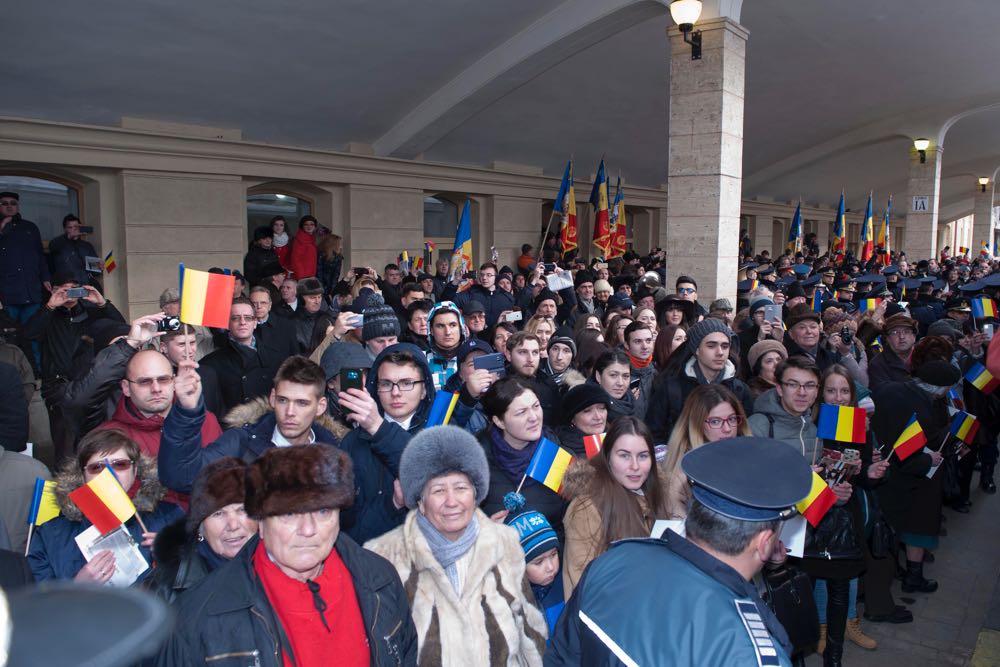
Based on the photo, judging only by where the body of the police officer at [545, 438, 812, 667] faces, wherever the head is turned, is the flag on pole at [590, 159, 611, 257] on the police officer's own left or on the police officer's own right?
on the police officer's own left

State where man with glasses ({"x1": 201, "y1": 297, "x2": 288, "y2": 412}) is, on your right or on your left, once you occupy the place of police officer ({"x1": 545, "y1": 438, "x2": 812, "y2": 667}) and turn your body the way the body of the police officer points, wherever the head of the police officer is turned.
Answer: on your left

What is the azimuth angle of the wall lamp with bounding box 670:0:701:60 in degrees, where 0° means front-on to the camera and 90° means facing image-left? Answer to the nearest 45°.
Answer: approximately 45°

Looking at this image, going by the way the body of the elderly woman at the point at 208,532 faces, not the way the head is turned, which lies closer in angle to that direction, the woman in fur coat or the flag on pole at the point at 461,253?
the woman in fur coat

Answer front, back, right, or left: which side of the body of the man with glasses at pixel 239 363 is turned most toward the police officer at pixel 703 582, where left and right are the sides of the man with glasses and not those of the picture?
front

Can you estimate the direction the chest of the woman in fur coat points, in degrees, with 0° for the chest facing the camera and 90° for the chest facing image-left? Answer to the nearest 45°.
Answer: approximately 0°

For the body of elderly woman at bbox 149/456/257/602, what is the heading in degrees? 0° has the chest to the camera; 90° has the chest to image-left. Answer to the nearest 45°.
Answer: approximately 315°

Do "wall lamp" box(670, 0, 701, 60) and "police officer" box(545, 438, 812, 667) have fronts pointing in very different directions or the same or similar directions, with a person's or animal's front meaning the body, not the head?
very different directions

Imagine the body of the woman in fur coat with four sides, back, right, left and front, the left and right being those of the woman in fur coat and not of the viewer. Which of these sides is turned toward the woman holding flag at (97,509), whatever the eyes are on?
right

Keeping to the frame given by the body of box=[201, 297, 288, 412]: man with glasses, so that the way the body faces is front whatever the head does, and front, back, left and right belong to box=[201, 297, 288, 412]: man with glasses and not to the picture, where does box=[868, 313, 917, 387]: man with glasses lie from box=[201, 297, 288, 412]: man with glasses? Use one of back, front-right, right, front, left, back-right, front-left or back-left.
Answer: left

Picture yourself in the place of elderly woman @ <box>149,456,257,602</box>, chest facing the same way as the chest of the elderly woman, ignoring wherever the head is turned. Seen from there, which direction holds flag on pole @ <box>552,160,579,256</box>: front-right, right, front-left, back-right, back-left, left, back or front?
left

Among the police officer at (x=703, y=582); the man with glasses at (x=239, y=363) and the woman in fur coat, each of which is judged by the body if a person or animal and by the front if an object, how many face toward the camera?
2

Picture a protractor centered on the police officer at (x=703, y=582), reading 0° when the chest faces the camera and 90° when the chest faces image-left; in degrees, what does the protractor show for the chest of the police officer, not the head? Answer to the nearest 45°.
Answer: approximately 225°

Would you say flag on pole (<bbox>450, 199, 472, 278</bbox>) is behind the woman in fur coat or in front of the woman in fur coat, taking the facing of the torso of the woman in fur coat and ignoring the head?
behind
